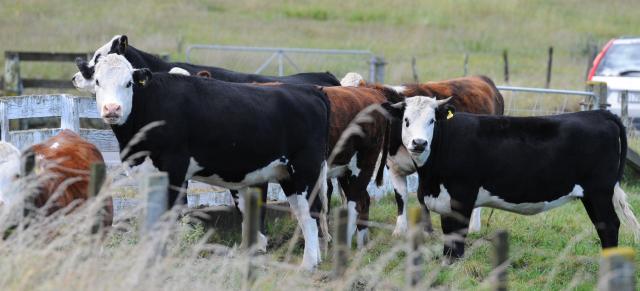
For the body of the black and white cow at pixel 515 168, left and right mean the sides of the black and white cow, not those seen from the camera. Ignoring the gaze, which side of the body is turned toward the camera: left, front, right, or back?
left

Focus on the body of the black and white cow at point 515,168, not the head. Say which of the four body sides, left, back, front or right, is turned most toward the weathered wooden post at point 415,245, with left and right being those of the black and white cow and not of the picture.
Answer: left

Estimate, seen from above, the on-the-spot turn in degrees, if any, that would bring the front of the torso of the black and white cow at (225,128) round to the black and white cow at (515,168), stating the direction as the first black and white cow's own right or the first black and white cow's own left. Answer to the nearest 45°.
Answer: approximately 180°

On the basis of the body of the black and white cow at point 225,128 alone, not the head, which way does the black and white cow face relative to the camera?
to the viewer's left

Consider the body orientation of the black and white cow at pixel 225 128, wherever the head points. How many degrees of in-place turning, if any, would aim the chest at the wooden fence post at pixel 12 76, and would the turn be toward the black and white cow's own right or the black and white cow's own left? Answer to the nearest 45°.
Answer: approximately 90° to the black and white cow's own right

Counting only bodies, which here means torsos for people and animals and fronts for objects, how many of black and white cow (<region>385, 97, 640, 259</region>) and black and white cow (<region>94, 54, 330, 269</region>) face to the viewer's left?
2

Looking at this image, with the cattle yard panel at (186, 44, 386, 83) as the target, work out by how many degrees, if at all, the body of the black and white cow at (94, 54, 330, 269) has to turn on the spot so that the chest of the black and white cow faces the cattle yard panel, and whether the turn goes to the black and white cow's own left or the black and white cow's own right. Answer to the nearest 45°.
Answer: approximately 90° to the black and white cow's own right

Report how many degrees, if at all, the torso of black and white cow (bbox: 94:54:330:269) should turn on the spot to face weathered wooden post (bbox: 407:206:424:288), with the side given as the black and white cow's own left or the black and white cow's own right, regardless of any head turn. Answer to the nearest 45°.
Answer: approximately 90° to the black and white cow's own left
